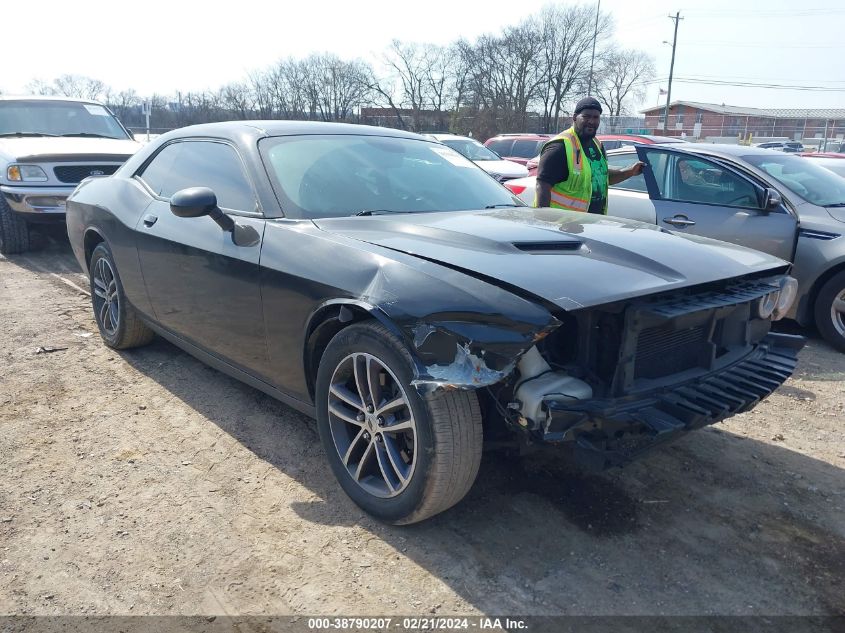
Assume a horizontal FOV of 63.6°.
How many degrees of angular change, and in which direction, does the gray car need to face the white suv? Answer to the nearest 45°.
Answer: approximately 135° to its right

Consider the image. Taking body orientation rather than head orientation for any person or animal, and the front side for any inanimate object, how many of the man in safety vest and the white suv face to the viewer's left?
0

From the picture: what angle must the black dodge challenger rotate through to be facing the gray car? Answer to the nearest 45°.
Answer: approximately 90° to its left

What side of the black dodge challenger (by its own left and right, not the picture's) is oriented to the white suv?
back

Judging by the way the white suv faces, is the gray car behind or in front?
in front

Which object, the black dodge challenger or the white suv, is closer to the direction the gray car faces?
the black dodge challenger

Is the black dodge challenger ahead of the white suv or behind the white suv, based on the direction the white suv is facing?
ahead

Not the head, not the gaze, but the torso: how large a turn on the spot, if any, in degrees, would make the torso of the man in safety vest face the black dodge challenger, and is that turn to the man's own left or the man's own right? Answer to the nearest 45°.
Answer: approximately 45° to the man's own right

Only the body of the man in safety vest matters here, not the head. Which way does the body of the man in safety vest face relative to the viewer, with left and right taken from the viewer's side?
facing the viewer and to the right of the viewer
